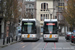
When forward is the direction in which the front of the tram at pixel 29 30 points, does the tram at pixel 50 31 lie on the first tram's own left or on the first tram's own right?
on the first tram's own left

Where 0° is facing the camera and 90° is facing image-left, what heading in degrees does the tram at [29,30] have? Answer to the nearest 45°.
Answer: approximately 0°
